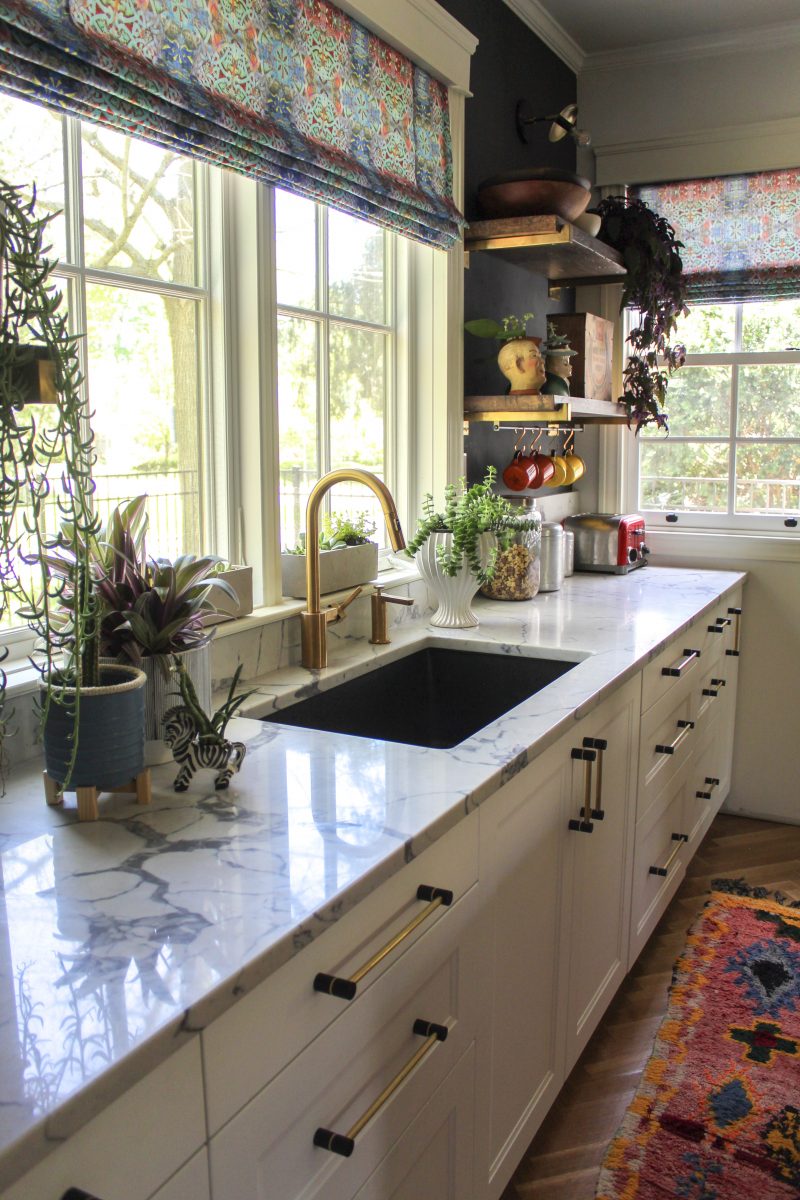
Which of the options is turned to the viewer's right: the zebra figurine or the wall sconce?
the wall sconce

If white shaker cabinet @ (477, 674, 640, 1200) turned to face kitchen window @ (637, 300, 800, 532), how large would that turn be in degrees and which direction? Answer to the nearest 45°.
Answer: approximately 135° to its left

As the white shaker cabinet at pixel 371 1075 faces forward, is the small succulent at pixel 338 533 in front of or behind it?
behind

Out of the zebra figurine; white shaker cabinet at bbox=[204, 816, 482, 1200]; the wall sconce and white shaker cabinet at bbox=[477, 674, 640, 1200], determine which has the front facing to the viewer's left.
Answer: the zebra figurine

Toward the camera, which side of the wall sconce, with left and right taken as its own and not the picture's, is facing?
right

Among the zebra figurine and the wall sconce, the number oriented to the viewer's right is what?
1

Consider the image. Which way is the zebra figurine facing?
to the viewer's left

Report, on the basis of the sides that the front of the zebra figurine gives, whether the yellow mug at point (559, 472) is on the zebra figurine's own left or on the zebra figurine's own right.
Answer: on the zebra figurine's own right

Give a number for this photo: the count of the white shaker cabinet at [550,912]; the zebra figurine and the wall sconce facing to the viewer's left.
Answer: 1

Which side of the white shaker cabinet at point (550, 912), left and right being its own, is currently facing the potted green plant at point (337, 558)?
back

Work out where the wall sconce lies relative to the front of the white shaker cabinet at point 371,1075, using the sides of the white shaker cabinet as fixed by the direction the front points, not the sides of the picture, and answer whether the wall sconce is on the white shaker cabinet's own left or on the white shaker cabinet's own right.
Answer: on the white shaker cabinet's own left
